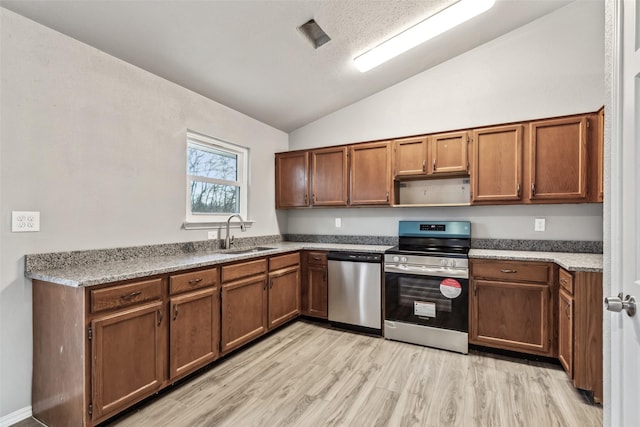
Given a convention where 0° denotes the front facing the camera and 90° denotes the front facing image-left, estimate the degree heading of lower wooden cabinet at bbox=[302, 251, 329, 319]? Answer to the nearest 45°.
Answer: approximately 45°

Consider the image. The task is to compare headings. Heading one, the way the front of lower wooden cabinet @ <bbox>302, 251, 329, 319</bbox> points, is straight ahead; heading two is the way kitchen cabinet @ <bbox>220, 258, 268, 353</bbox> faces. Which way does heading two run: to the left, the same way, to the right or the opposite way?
to the left

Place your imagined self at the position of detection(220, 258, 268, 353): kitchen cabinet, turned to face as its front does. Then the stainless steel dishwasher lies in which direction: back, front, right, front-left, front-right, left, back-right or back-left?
front-left

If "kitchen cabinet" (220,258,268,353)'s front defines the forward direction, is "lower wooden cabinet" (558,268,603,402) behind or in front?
in front

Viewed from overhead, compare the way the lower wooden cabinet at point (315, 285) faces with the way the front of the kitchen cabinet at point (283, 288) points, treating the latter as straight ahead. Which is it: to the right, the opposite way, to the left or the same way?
to the right

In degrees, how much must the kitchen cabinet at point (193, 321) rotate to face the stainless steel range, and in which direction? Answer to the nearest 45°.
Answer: approximately 45° to its left

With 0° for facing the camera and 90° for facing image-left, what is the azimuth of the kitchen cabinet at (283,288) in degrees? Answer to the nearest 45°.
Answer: approximately 315°

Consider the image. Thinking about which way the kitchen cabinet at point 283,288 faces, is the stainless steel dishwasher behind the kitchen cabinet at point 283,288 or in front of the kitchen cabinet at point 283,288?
in front

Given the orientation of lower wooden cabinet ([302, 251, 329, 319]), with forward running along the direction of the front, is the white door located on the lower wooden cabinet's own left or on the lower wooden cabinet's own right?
on the lower wooden cabinet's own left

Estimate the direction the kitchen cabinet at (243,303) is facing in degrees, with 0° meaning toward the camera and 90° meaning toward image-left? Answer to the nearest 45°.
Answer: approximately 315°
